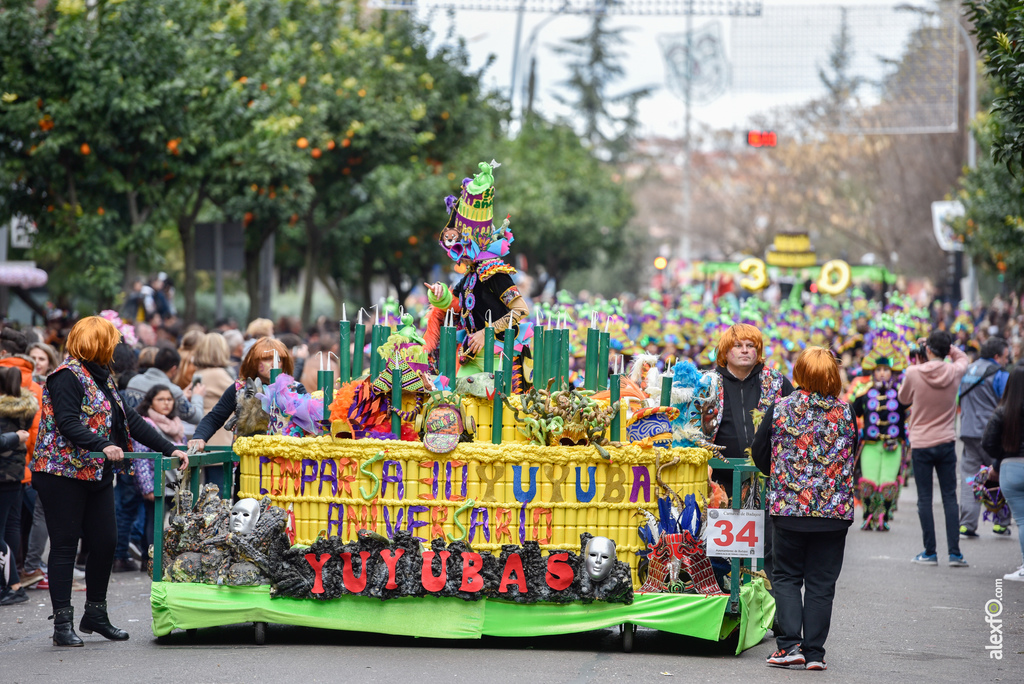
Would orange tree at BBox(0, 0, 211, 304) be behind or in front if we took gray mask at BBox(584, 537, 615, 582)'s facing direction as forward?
behind

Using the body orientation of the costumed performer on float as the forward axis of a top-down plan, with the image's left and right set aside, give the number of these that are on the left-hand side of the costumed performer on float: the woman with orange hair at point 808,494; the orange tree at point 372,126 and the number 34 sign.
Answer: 2

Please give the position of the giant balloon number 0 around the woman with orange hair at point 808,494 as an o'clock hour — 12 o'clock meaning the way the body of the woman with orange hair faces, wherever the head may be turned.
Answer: The giant balloon number 0 is roughly at 12 o'clock from the woman with orange hair.

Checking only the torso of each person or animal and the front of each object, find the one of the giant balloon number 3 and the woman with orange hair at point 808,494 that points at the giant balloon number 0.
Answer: the woman with orange hair

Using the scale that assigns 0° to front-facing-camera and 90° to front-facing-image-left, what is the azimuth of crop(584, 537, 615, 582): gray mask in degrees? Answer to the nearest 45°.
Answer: approximately 0°

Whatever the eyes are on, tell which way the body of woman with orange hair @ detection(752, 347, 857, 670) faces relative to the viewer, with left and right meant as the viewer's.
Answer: facing away from the viewer

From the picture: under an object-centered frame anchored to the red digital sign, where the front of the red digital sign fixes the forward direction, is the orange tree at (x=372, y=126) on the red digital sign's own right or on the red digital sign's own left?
on the red digital sign's own right

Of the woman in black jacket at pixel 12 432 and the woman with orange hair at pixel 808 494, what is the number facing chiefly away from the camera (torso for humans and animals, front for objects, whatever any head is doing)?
1

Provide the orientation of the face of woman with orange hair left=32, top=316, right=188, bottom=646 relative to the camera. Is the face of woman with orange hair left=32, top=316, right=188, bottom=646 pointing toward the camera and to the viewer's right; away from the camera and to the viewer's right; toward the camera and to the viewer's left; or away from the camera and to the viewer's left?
away from the camera and to the viewer's right

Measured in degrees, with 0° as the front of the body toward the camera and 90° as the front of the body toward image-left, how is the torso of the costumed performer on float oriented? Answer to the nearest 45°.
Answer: approximately 45°

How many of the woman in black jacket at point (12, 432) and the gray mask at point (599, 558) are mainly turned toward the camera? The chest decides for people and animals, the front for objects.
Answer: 1
